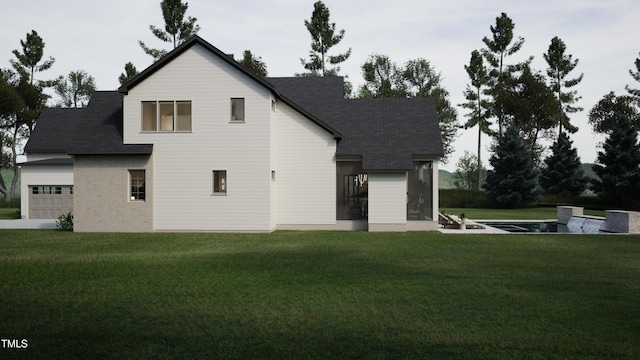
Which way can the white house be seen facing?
to the viewer's left

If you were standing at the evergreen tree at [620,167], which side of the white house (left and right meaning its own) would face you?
back

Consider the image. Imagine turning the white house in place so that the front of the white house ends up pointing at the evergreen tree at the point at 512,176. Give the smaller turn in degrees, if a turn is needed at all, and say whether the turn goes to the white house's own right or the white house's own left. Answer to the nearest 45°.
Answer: approximately 135° to the white house's own right
